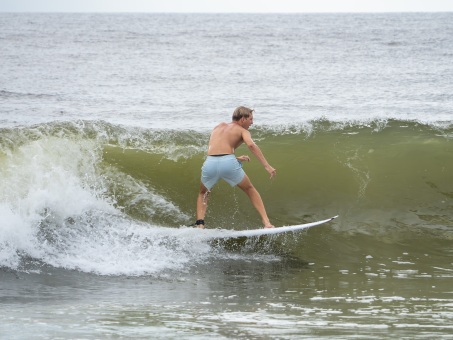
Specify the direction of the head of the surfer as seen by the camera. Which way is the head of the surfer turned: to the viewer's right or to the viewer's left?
to the viewer's right

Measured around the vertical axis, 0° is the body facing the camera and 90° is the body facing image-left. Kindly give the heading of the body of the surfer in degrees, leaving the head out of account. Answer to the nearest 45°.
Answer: approximately 225°
